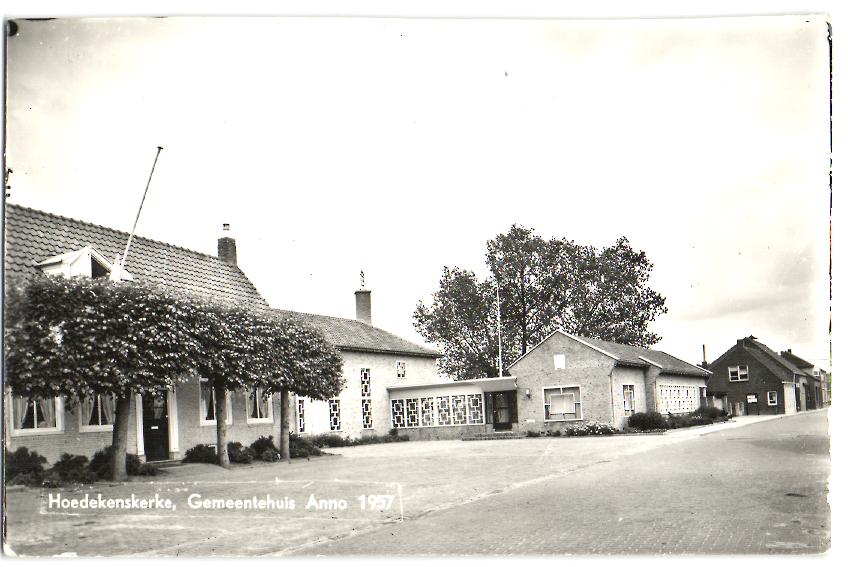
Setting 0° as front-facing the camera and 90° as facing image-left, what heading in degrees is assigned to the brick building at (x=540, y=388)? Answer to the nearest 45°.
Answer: approximately 0°

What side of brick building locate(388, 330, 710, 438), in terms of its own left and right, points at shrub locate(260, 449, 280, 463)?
right

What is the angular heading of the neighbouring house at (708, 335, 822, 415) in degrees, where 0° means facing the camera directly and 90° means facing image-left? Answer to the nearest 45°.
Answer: approximately 45°
